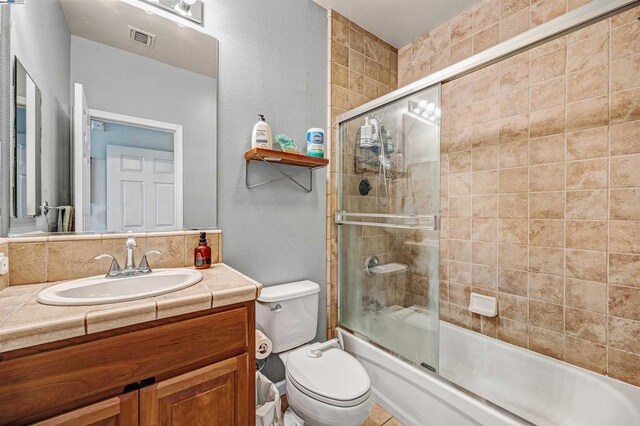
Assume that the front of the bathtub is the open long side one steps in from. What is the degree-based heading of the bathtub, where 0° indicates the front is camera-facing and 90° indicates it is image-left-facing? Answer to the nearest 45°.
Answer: approximately 45°
